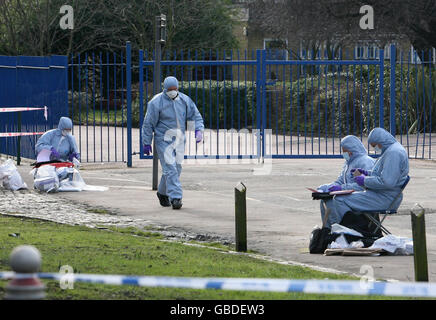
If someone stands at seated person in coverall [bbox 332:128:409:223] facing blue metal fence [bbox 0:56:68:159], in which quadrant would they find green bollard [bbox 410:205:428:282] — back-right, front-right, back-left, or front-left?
back-left

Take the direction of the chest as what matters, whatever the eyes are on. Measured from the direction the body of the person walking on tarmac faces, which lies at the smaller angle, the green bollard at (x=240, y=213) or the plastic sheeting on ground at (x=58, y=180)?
the green bollard

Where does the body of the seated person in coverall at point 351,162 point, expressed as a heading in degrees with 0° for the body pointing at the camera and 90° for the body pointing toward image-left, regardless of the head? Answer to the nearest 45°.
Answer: approximately 45°

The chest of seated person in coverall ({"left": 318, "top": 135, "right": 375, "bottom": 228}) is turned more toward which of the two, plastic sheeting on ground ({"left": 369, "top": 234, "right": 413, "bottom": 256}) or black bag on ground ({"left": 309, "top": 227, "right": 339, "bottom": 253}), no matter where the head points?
the black bag on ground

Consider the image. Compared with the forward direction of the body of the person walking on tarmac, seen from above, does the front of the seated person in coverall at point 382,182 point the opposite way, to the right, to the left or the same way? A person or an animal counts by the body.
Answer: to the right

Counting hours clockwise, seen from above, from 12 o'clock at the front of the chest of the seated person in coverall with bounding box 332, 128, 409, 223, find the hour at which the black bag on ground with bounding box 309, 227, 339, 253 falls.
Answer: The black bag on ground is roughly at 11 o'clock from the seated person in coverall.

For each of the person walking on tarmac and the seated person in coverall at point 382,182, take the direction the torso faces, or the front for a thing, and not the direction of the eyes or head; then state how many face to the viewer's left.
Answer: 1

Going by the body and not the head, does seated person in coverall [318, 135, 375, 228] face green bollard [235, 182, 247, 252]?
yes

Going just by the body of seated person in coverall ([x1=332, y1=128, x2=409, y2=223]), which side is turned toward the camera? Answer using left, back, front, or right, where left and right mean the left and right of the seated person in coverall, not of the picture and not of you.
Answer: left

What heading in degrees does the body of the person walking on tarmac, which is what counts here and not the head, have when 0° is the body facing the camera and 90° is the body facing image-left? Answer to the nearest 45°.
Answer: approximately 0°
